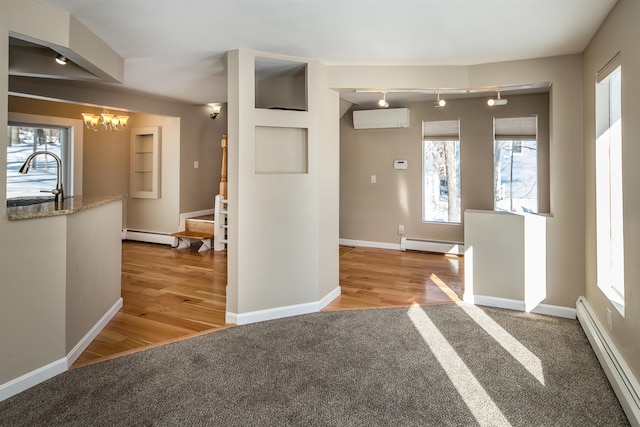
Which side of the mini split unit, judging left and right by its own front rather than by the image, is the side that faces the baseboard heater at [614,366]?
front

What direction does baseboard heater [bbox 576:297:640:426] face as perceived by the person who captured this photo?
facing to the left of the viewer

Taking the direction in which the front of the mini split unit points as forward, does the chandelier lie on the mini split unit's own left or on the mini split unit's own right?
on the mini split unit's own right

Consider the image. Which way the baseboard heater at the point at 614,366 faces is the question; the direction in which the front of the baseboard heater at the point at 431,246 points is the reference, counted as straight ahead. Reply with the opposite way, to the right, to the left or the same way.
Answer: to the right

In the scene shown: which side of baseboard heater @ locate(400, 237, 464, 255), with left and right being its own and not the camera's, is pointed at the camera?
front

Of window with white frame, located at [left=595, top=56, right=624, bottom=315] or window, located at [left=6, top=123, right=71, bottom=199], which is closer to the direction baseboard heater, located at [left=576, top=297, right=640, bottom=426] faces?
the window

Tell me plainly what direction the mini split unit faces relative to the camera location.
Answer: facing the viewer

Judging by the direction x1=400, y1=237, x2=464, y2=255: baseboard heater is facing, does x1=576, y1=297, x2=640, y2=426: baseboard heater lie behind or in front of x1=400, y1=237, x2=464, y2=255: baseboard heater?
in front

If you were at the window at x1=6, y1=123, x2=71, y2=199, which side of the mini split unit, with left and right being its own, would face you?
right

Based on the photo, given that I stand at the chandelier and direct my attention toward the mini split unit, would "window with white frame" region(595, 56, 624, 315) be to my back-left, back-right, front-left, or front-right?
front-right

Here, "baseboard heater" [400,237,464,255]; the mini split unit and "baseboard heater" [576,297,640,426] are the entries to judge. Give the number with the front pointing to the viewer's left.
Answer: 1
